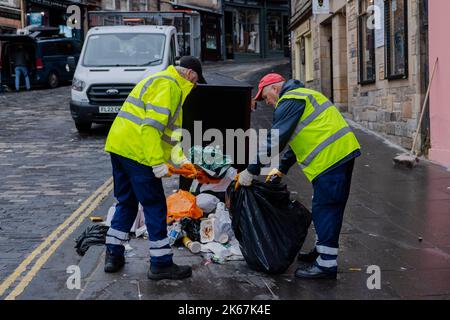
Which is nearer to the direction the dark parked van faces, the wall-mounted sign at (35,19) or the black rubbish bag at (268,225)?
the wall-mounted sign

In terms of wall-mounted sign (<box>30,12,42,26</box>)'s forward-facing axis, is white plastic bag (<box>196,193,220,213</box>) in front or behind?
in front

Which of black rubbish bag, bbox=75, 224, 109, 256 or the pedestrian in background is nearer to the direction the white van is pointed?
the black rubbish bag

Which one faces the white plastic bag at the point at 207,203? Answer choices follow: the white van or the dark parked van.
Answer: the white van

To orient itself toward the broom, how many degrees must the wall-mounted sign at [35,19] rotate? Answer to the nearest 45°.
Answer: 0° — it already faces it

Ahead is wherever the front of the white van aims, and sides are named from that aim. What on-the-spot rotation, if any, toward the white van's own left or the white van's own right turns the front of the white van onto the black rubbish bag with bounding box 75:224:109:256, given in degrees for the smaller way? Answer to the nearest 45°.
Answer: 0° — it already faces it

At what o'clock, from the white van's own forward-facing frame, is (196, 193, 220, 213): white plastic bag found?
The white plastic bag is roughly at 12 o'clock from the white van.

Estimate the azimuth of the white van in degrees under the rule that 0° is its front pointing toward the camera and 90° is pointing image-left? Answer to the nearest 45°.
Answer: approximately 0°

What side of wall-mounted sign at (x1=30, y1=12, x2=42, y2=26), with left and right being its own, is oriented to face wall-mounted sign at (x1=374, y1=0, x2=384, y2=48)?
front
